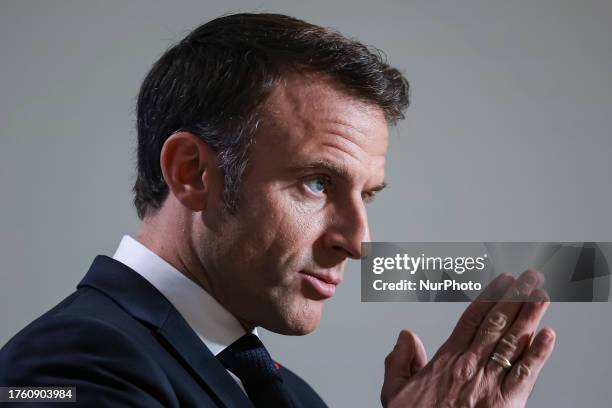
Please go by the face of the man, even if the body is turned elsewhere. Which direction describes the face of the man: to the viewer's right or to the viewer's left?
to the viewer's right

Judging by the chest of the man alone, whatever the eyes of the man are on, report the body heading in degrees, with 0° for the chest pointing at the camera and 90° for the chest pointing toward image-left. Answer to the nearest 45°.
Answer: approximately 315°
